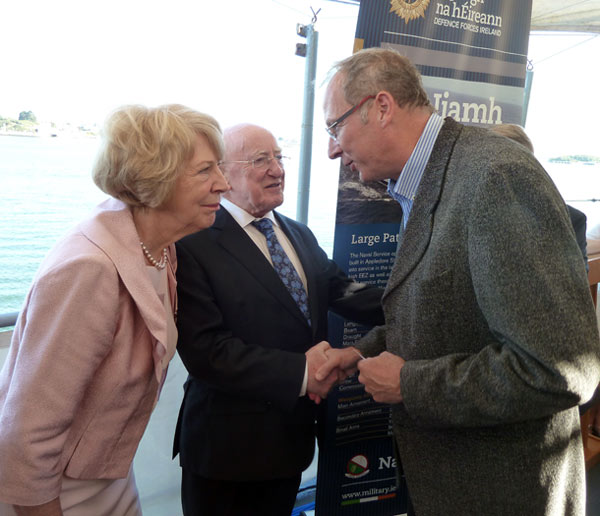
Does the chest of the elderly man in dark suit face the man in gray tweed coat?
yes

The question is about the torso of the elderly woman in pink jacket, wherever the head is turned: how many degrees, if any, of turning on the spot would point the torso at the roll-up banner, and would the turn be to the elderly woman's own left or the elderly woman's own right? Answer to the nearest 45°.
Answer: approximately 45° to the elderly woman's own left

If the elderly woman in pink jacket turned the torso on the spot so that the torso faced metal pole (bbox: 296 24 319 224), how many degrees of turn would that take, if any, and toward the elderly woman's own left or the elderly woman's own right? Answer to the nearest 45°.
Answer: approximately 45° to the elderly woman's own left

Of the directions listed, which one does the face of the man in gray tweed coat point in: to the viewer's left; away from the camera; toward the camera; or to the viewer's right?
to the viewer's left

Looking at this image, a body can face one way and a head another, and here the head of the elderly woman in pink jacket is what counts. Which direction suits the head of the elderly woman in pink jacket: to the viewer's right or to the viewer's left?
to the viewer's right

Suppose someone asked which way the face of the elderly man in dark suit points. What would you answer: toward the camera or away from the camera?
toward the camera

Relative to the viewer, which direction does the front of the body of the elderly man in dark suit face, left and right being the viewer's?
facing the viewer and to the right of the viewer

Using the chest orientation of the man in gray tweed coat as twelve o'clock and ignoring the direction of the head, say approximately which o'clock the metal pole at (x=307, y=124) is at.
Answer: The metal pole is roughly at 2 o'clock from the man in gray tweed coat.

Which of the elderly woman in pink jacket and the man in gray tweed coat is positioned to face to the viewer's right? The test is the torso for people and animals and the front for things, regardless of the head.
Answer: the elderly woman in pink jacket

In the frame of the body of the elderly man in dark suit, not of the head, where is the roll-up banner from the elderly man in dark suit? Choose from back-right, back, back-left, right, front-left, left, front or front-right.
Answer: left

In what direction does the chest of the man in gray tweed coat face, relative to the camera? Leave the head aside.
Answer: to the viewer's left

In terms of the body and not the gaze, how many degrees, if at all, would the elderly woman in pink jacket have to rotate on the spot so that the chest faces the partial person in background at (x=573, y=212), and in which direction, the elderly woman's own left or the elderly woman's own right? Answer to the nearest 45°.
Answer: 0° — they already face them

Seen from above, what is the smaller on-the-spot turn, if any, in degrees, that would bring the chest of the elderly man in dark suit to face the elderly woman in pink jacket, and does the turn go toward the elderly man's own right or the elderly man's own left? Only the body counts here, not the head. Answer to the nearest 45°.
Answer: approximately 90° to the elderly man's own right

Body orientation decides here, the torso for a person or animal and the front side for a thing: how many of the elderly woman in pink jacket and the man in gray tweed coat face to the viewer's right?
1

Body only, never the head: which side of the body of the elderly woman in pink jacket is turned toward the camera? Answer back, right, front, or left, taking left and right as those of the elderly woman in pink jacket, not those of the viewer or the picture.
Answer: right
